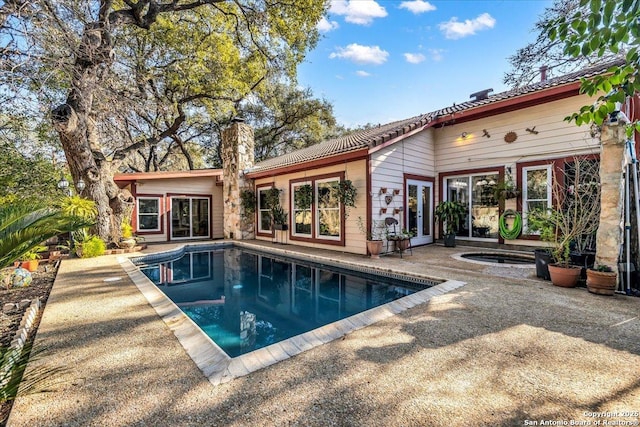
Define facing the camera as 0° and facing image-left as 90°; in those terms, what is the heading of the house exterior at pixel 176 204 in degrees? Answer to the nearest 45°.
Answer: approximately 0°

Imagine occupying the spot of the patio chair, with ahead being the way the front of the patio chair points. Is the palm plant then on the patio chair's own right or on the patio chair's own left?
on the patio chair's own right

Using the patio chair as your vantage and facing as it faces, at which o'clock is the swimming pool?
The swimming pool is roughly at 2 o'clock from the patio chair.

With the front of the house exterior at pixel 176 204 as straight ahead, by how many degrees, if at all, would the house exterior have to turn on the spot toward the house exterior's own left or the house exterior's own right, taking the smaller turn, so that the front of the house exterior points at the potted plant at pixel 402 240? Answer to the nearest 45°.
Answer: approximately 45° to the house exterior's own left

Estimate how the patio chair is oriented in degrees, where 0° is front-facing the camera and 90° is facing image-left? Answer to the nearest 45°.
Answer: approximately 315°
